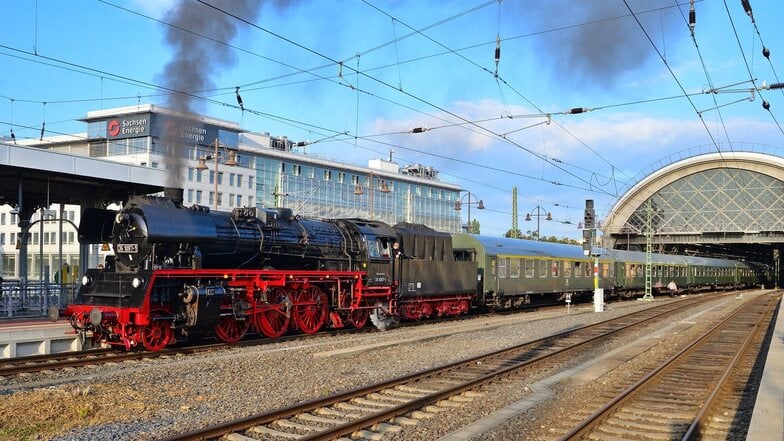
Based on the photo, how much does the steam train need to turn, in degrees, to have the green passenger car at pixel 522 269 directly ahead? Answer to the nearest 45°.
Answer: approximately 180°

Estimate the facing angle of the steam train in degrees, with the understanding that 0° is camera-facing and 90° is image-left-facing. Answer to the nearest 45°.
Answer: approximately 45°

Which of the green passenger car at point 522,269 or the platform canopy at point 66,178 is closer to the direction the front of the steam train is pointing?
the platform canopy

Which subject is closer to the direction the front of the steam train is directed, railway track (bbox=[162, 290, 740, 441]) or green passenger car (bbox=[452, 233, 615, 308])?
the railway track

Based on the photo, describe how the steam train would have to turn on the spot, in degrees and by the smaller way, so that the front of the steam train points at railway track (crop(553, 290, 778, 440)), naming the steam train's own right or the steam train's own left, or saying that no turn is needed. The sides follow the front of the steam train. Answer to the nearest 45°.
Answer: approximately 90° to the steam train's own left
